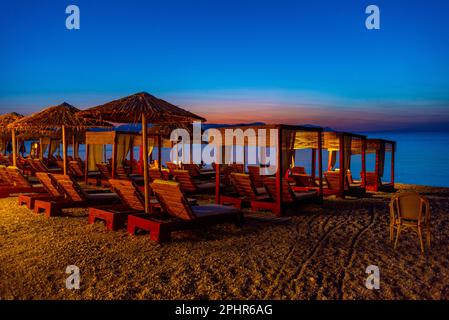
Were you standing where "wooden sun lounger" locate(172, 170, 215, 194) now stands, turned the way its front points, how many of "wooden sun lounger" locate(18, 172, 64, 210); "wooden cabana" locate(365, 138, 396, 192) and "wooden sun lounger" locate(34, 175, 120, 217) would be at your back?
2

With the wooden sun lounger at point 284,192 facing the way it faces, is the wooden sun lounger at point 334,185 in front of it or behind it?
in front

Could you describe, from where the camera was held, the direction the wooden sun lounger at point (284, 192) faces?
facing away from the viewer and to the right of the viewer
